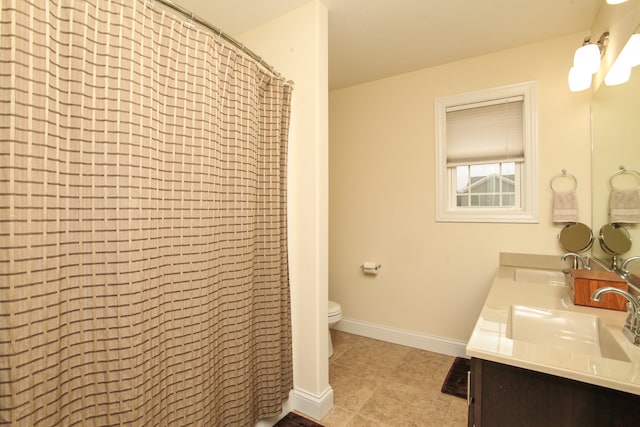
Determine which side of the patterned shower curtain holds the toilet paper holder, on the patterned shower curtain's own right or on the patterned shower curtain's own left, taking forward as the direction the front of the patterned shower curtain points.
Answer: on the patterned shower curtain's own left

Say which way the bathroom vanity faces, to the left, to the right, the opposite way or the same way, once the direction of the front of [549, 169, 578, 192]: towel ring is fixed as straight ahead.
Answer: to the right

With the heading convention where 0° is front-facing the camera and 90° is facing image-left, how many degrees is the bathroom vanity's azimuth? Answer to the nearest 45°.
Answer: approximately 90°

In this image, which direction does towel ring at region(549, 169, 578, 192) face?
toward the camera

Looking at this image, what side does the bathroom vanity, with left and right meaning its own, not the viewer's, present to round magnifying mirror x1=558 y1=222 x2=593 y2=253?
right

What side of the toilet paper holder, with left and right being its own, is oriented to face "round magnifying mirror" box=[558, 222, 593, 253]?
left

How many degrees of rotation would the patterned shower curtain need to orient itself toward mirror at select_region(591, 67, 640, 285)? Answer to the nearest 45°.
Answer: approximately 45° to its left

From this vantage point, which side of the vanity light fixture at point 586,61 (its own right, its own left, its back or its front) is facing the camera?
left

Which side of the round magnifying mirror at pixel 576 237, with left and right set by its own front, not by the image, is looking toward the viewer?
front

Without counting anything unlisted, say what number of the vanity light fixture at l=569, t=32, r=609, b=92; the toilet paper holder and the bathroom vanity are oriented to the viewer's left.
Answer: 2

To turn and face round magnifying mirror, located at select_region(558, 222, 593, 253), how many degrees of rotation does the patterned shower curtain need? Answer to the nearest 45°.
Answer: approximately 45° to its left

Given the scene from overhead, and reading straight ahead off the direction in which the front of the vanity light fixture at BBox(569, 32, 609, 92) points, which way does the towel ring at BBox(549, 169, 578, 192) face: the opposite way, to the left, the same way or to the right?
to the left

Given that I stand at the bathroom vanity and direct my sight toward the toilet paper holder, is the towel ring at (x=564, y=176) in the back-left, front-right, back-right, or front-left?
front-right

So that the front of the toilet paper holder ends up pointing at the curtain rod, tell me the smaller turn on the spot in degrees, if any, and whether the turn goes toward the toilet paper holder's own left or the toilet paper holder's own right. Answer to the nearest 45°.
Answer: approximately 45° to the toilet paper holder's own right
